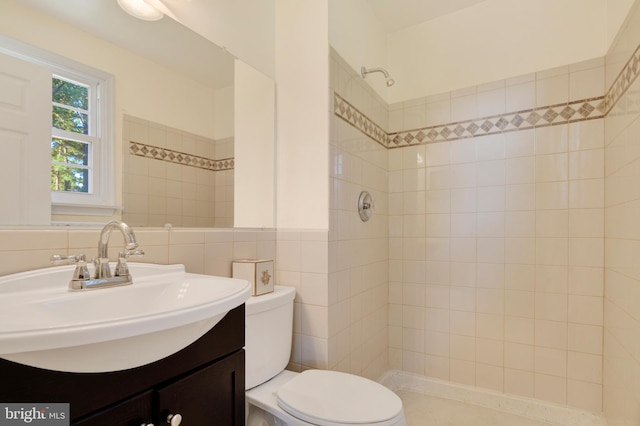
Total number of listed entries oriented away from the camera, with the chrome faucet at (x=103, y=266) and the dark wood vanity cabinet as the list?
0

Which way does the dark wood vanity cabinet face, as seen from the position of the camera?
facing the viewer and to the right of the viewer

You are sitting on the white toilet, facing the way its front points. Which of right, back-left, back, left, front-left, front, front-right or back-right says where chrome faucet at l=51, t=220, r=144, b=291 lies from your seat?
right

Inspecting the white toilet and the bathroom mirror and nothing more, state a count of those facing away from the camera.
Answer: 0

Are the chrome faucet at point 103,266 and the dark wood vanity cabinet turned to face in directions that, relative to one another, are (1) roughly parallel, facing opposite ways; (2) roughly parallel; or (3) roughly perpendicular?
roughly parallel

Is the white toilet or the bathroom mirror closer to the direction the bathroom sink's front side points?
the white toilet

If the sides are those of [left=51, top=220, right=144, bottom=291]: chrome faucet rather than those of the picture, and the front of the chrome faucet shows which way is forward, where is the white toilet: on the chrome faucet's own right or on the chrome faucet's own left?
on the chrome faucet's own left

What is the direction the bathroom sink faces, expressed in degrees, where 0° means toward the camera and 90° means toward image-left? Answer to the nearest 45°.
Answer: approximately 315°

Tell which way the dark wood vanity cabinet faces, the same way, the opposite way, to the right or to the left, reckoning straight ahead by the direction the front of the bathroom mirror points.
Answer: the same way
